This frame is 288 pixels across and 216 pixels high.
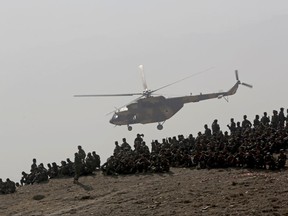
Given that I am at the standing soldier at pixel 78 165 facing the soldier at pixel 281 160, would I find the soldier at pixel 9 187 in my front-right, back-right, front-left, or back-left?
back-right

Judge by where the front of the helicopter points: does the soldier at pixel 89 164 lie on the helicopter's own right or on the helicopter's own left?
on the helicopter's own left

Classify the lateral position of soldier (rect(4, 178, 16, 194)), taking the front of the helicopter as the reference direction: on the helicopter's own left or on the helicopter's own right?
on the helicopter's own left

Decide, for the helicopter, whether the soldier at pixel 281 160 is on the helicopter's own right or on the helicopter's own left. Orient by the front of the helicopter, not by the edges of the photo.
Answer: on the helicopter's own left

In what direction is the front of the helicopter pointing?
to the viewer's left

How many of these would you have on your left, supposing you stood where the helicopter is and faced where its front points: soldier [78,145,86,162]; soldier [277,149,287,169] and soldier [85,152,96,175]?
3

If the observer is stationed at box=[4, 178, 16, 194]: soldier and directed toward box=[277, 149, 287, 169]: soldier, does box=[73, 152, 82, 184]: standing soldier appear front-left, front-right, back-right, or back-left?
front-left

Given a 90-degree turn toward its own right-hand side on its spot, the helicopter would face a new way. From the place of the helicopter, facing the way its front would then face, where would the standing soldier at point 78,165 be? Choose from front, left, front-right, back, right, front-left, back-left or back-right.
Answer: back

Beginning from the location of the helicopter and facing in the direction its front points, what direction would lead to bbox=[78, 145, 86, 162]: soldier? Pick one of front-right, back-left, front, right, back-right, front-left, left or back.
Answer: left
